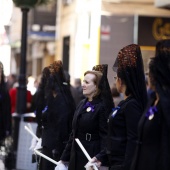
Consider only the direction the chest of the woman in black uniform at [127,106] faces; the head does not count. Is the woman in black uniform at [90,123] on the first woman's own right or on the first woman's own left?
on the first woman's own right

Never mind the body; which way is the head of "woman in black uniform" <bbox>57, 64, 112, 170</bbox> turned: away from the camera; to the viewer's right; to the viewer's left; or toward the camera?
to the viewer's left

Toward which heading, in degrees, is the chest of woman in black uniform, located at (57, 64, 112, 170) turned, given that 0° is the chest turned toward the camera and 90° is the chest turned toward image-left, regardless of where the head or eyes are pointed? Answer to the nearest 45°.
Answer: approximately 45°

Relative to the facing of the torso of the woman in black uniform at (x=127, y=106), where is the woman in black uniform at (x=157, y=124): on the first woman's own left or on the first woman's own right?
on the first woman's own left

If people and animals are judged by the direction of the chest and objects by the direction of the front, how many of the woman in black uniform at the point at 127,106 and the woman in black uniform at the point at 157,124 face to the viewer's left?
2

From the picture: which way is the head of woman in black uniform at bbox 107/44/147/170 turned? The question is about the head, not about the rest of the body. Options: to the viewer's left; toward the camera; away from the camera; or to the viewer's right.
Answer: to the viewer's left

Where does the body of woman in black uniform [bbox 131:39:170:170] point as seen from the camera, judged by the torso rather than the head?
to the viewer's left

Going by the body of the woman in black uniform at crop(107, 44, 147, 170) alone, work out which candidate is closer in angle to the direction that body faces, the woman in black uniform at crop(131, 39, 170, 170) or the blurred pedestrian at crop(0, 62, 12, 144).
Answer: the blurred pedestrian

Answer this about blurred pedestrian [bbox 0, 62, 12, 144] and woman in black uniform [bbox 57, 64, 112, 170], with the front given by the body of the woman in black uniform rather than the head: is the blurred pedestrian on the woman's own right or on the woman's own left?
on the woman's own right

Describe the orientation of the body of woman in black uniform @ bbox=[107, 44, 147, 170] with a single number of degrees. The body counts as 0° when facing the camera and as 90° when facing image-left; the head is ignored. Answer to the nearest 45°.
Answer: approximately 90°
